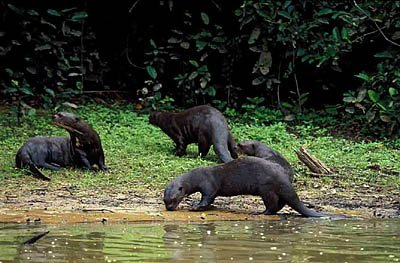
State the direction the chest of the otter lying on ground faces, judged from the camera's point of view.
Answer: to the viewer's right

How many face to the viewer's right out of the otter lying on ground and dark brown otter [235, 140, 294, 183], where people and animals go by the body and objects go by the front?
1

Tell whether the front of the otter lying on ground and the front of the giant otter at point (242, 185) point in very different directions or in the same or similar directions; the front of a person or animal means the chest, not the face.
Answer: very different directions

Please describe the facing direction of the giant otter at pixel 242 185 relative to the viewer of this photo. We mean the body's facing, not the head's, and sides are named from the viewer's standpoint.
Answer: facing to the left of the viewer

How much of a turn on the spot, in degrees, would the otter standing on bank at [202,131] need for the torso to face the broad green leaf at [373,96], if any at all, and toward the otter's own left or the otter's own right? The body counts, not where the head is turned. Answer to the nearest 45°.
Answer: approximately 135° to the otter's own right

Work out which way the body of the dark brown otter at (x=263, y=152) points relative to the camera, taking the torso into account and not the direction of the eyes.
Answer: to the viewer's left

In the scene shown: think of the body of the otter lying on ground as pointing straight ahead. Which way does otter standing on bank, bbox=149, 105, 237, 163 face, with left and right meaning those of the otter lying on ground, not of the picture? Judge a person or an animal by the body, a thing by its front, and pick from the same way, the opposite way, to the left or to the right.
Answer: the opposite way

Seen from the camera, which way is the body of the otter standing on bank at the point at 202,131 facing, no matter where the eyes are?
to the viewer's left
